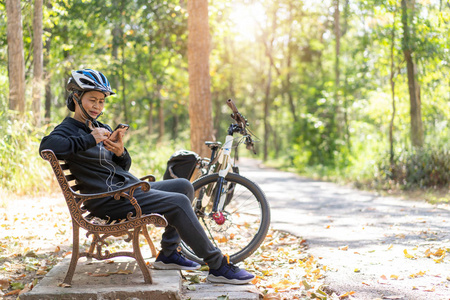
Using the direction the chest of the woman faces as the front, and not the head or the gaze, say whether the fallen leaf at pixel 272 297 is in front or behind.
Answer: in front

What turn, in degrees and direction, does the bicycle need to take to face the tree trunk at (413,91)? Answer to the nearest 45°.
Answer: approximately 90° to its left

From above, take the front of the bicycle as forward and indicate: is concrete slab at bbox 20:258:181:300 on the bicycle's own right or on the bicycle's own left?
on the bicycle's own right

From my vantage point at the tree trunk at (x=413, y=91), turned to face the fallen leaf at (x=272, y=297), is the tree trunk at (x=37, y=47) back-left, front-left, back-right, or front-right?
front-right

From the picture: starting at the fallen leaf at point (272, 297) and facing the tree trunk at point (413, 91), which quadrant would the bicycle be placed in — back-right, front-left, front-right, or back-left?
front-left

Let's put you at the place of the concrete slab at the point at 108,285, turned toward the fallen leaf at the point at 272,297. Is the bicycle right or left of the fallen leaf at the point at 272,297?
left

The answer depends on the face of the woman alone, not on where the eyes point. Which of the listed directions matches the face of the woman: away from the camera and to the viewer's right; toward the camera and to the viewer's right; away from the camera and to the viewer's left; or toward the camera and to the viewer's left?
toward the camera and to the viewer's right

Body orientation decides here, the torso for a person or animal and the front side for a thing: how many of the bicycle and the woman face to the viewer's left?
0

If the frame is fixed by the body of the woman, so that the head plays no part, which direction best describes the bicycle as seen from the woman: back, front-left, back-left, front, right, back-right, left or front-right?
left

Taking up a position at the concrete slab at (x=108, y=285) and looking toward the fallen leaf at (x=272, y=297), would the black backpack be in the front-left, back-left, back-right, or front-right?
front-left

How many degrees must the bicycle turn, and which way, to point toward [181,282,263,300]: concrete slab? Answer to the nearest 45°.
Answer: approximately 45° to its right

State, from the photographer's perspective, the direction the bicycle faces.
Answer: facing the viewer and to the right of the viewer

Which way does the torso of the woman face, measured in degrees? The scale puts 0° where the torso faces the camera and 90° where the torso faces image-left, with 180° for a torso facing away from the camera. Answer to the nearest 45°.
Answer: approximately 315°

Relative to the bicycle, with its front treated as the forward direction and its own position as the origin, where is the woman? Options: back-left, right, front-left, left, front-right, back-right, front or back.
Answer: right

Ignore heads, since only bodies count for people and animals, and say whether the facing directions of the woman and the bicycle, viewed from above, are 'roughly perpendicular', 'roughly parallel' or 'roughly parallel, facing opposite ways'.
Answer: roughly parallel
